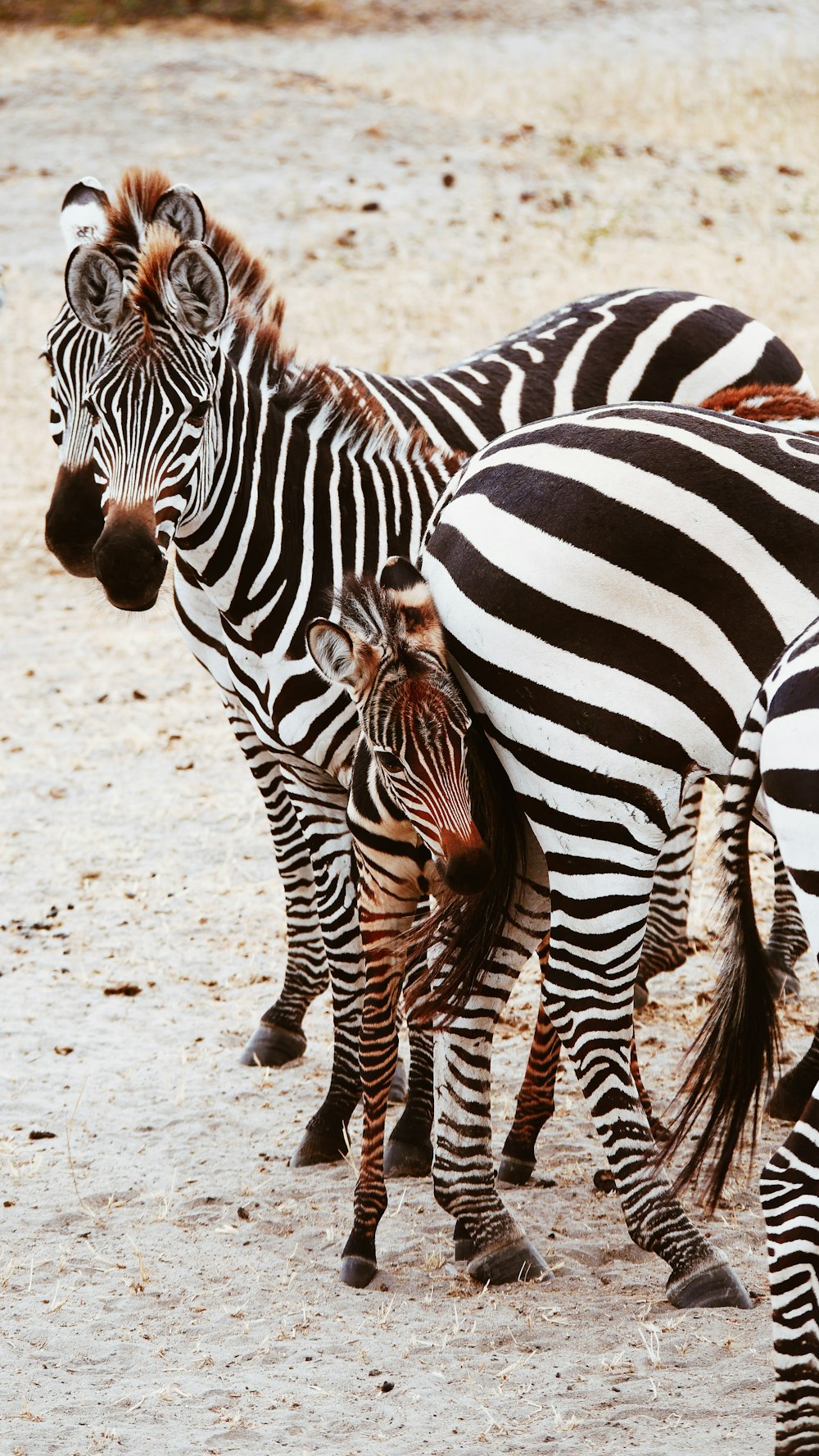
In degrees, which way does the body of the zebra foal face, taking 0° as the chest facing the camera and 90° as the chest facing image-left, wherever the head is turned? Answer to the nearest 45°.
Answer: approximately 45°

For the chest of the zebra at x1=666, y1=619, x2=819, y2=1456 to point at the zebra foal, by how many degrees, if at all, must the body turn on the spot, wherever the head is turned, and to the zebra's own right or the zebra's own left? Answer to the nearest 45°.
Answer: approximately 135° to the zebra's own left

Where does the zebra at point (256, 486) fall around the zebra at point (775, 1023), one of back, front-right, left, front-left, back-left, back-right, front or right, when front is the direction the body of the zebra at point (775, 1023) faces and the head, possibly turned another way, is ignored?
back-left

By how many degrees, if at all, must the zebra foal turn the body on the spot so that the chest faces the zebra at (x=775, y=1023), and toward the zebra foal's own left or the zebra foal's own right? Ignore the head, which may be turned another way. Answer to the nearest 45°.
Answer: approximately 90° to the zebra foal's own left
